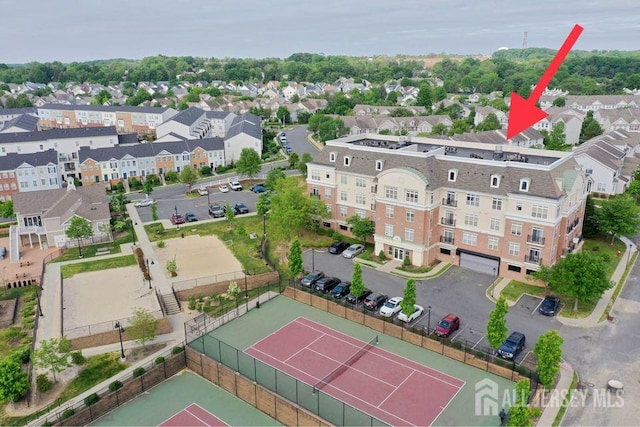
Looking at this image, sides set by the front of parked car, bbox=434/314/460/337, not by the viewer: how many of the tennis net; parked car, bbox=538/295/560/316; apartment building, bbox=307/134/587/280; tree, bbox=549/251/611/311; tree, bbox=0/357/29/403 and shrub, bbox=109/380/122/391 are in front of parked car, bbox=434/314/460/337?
3

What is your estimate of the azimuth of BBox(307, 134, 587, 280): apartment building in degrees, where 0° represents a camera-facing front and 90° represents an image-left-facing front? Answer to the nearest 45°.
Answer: approximately 45°

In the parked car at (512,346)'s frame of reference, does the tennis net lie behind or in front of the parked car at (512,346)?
in front

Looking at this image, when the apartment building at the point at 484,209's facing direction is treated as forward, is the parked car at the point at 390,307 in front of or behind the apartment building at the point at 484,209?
in front

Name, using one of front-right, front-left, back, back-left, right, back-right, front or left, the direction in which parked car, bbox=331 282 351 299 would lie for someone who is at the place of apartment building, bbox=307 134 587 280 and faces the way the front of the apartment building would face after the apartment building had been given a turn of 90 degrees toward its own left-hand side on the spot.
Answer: right

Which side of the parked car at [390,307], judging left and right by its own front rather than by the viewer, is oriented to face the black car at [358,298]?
right

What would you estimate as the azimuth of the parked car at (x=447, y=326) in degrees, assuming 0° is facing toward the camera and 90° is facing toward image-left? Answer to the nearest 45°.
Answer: approximately 45°

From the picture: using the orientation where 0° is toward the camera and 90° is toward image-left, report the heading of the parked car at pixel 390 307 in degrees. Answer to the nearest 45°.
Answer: approximately 45°

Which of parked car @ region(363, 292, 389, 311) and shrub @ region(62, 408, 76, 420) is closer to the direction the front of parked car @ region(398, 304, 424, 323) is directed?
the shrub
